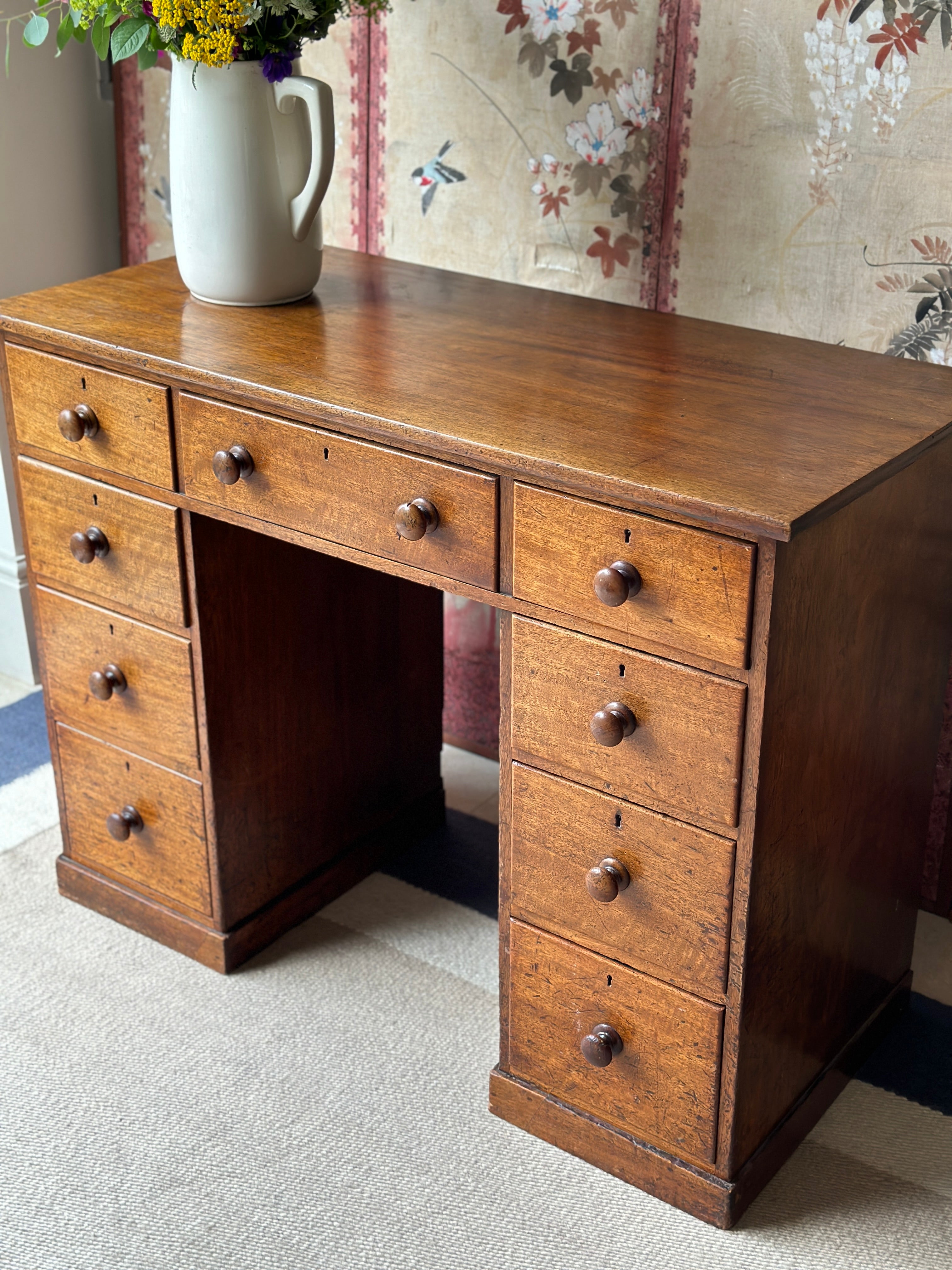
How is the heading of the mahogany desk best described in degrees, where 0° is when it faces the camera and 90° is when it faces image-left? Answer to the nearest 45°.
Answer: approximately 45°
